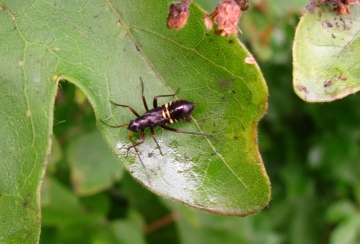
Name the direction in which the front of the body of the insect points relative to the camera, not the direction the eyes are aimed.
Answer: to the viewer's left

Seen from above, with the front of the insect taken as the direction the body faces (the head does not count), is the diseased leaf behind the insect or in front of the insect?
behind

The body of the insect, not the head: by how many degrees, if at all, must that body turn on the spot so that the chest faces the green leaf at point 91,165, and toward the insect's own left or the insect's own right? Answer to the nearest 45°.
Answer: approximately 45° to the insect's own right

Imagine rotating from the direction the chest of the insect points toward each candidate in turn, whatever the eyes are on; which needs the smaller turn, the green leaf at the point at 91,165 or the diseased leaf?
the green leaf
